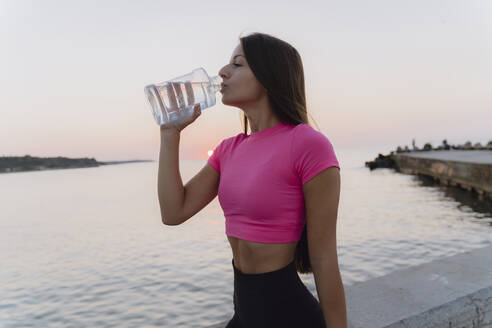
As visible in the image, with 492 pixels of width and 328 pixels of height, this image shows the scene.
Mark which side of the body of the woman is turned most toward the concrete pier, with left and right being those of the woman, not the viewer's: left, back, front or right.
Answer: back

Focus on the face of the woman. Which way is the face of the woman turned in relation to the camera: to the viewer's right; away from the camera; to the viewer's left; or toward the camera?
to the viewer's left

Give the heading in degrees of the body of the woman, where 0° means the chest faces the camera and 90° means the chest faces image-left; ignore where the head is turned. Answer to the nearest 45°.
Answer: approximately 45°
